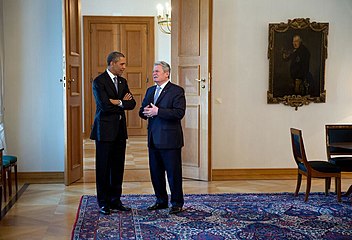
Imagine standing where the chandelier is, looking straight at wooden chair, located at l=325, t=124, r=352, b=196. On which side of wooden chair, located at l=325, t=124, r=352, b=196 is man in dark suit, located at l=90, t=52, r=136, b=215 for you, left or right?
right

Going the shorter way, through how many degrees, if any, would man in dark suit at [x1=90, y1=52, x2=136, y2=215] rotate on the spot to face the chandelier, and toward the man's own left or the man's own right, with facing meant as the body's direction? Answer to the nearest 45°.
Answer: approximately 135° to the man's own left

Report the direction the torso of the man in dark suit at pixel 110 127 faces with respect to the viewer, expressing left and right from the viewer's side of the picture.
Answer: facing the viewer and to the right of the viewer

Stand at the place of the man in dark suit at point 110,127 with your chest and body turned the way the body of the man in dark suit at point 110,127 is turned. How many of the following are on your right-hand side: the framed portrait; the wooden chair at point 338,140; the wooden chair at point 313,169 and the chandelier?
0

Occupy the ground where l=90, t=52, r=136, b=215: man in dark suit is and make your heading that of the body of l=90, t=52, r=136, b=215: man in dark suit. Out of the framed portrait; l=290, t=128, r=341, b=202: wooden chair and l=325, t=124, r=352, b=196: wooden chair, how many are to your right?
0

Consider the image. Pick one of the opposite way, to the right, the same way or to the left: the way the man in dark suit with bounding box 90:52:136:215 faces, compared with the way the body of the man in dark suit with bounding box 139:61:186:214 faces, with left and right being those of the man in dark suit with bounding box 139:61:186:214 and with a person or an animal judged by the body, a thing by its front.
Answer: to the left

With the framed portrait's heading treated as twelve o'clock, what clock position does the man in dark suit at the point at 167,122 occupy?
The man in dark suit is roughly at 1 o'clock from the framed portrait.

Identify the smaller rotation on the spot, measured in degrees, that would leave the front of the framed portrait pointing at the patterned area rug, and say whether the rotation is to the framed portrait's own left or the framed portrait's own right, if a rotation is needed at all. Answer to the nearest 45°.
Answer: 0° — it already faces it

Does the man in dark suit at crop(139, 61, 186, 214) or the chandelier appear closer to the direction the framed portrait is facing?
the man in dark suit

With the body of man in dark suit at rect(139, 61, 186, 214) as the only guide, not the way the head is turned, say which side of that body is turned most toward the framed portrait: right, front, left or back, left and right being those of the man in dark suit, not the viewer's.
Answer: back

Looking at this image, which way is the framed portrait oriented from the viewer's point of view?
toward the camera

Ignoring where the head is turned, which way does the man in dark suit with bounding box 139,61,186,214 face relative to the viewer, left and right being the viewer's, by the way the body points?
facing the viewer and to the left of the viewer

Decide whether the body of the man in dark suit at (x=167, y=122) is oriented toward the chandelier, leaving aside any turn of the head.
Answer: no

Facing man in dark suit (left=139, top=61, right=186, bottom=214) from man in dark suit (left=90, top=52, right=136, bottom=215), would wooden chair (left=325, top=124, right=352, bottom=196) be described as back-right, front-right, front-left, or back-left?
front-left

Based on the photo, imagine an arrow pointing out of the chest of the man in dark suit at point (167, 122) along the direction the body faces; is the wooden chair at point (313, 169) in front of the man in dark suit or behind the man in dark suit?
behind

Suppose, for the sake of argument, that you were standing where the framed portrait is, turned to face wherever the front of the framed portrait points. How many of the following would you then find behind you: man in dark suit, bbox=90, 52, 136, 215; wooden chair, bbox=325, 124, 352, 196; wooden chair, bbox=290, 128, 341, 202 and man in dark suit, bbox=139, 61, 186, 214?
0

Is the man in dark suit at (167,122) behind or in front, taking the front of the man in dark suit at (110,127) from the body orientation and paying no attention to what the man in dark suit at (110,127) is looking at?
in front

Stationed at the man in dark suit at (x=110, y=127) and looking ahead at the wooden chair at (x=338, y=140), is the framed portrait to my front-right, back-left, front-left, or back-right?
front-left

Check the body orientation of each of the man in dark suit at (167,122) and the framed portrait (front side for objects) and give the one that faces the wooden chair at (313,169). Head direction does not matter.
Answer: the framed portrait
